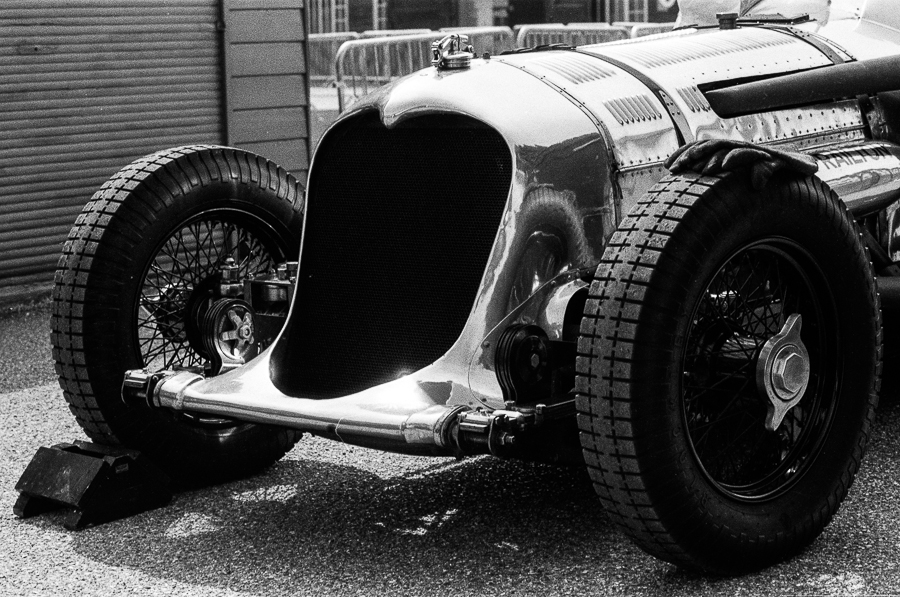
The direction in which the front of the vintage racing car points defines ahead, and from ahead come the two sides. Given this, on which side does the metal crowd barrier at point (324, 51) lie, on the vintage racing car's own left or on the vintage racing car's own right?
on the vintage racing car's own right

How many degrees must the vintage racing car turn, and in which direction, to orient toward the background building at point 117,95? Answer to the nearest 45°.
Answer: approximately 90° to its right

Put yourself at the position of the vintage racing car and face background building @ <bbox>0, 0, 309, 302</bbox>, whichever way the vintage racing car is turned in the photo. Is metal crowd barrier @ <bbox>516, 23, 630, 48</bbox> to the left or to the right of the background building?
right

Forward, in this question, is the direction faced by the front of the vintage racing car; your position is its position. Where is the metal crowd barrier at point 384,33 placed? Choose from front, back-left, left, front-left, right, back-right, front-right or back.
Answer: back-right

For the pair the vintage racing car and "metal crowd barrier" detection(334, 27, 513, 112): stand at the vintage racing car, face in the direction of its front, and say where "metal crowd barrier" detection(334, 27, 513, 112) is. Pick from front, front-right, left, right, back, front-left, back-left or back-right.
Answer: back-right

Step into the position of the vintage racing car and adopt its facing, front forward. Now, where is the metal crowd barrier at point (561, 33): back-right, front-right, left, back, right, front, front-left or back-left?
back-right

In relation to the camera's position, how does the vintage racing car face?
facing the viewer and to the left of the viewer
